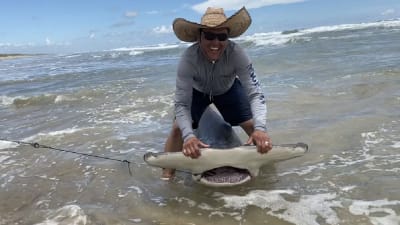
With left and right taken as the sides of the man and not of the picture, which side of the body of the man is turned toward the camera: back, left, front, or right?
front
